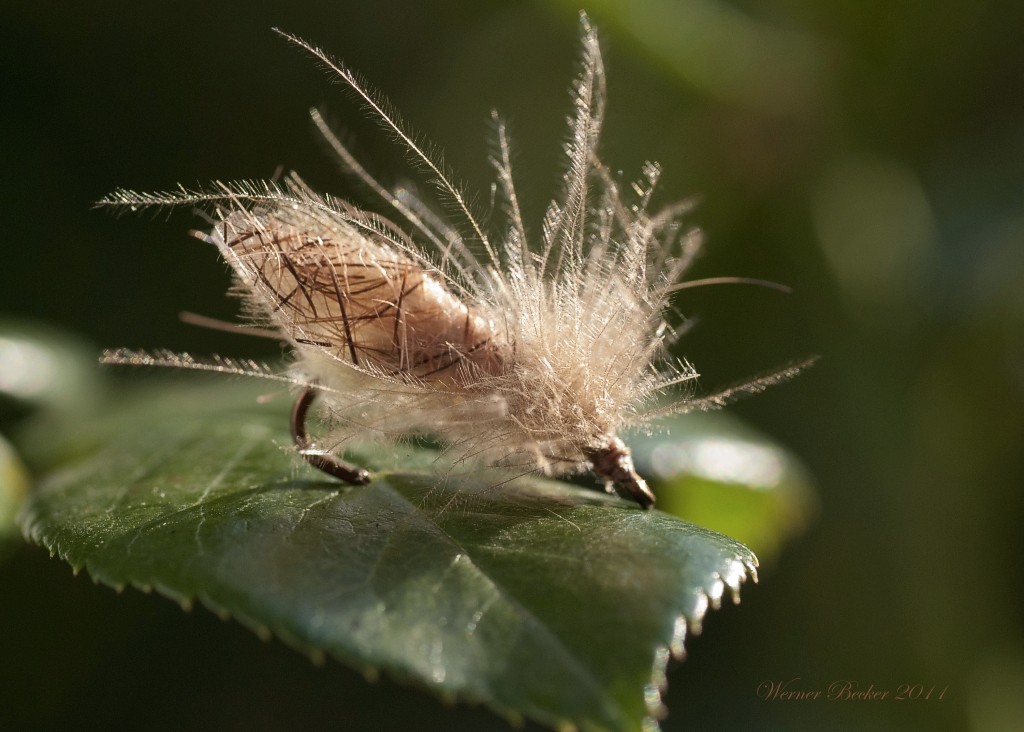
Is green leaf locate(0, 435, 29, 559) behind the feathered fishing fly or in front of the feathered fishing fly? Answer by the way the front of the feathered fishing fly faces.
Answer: behind

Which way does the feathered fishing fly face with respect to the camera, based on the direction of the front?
to the viewer's right

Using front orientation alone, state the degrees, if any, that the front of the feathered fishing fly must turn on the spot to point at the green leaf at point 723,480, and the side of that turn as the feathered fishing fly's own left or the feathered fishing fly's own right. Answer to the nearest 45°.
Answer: approximately 45° to the feathered fishing fly's own left
